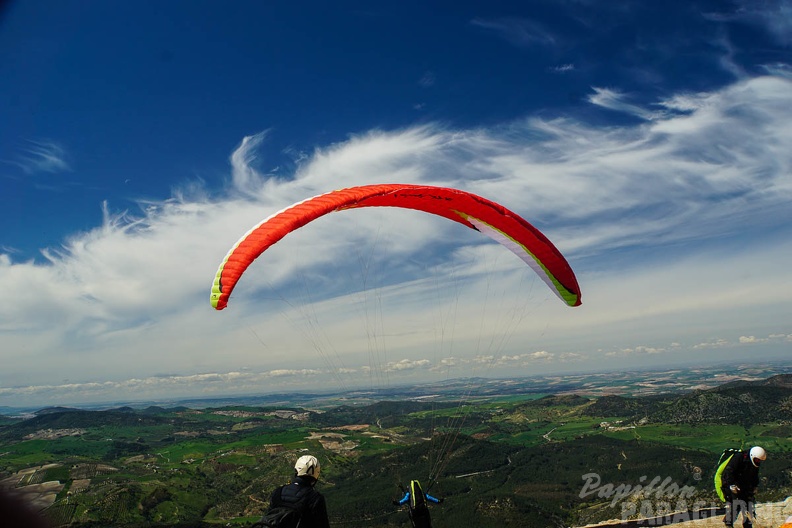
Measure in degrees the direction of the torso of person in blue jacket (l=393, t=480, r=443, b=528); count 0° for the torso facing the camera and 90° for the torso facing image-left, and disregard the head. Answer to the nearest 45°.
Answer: approximately 180°

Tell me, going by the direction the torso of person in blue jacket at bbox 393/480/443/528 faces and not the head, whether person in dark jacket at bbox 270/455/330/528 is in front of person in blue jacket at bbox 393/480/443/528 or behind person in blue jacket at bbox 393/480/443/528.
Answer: behind

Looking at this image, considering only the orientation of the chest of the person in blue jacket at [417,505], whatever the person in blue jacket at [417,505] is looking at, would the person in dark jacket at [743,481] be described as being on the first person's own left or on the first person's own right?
on the first person's own right

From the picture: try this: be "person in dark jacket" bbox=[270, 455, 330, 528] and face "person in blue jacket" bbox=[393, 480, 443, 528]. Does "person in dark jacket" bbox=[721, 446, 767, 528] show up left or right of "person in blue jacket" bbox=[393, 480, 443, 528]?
right
